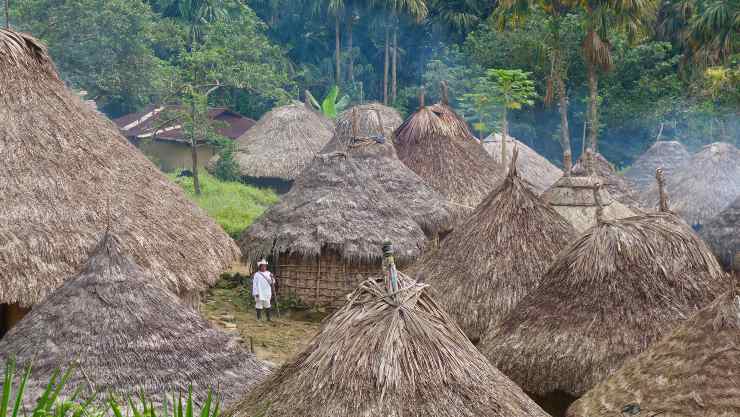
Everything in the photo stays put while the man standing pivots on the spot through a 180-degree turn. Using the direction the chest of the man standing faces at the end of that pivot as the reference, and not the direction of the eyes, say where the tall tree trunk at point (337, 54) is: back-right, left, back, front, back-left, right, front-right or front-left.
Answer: front

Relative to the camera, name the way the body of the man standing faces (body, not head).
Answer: toward the camera

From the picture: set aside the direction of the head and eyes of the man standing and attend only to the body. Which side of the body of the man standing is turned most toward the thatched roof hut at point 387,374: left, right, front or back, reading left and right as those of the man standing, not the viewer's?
front

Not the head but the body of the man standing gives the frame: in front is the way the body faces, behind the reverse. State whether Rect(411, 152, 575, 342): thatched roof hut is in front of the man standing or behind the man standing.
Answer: in front

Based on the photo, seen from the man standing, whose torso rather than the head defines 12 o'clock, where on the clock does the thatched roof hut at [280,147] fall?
The thatched roof hut is roughly at 6 o'clock from the man standing.
